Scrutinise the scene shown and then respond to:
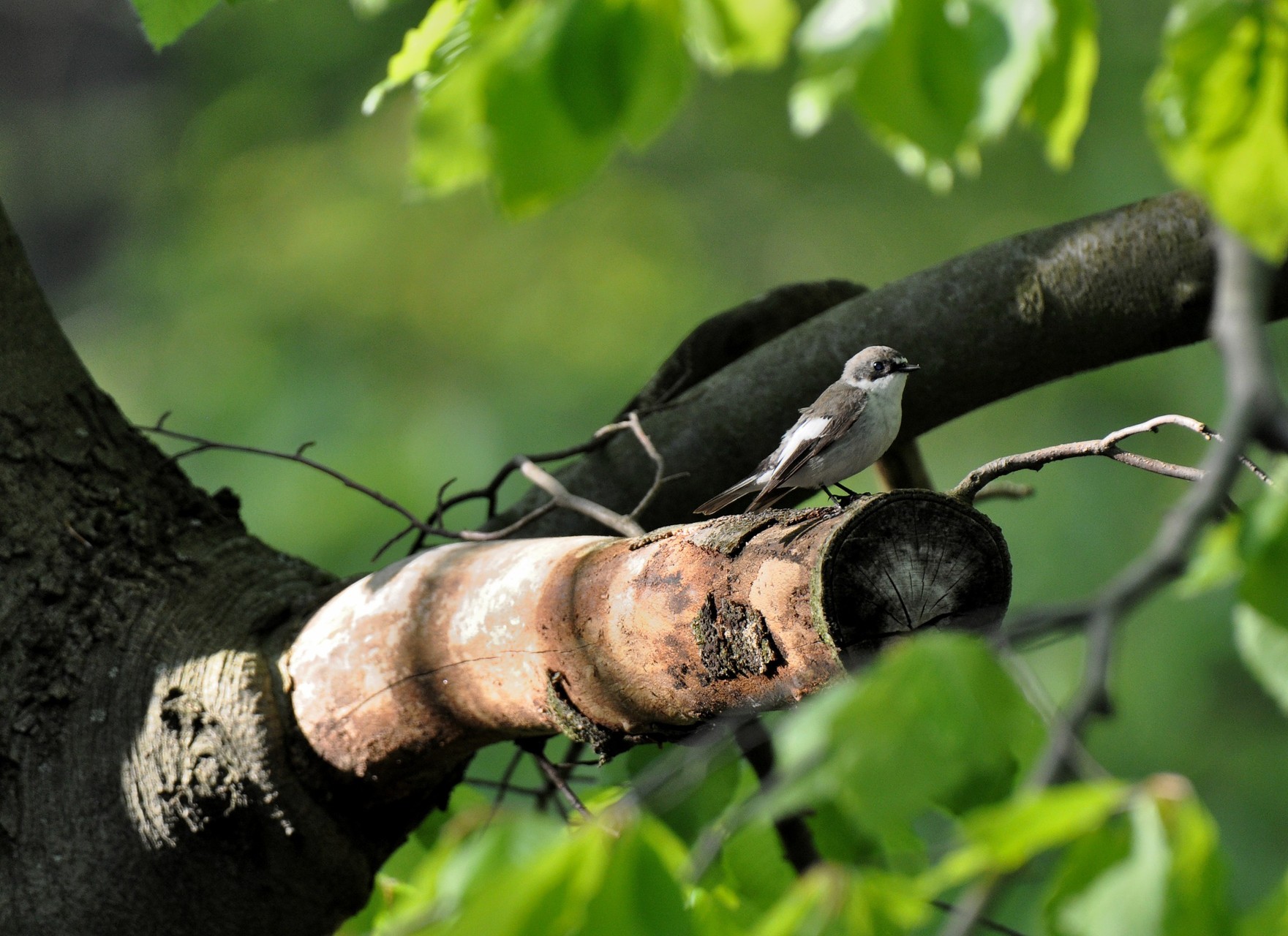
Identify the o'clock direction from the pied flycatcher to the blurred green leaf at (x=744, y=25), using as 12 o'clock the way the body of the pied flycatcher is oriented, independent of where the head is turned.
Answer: The blurred green leaf is roughly at 3 o'clock from the pied flycatcher.

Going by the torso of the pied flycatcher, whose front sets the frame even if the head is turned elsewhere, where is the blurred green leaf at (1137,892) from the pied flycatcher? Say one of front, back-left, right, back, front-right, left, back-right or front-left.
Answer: right

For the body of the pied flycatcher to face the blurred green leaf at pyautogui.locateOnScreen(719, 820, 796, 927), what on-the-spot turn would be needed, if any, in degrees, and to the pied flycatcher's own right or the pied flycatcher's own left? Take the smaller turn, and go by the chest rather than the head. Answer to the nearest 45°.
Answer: approximately 135° to the pied flycatcher's own right

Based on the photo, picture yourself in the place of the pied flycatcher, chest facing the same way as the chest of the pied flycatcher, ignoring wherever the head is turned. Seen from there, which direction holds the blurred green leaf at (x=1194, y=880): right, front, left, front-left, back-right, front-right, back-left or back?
right

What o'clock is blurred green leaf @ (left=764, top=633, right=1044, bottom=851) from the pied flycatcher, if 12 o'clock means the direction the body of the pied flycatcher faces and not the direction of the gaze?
The blurred green leaf is roughly at 3 o'clock from the pied flycatcher.

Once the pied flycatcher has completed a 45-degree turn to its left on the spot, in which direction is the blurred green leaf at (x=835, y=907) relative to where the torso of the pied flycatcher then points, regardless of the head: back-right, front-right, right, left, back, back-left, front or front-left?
back-right

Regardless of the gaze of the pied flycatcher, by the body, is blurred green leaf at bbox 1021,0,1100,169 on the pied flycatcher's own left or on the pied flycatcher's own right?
on the pied flycatcher's own right

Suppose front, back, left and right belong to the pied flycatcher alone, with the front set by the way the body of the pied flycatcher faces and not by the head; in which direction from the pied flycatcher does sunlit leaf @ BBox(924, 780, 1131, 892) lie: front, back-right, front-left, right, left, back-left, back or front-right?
right

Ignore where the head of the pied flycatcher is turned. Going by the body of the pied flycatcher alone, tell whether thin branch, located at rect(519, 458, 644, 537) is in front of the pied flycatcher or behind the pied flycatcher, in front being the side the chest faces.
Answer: behind

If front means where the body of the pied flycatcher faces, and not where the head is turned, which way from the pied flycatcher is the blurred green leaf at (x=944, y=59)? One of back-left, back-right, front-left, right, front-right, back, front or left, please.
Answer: right

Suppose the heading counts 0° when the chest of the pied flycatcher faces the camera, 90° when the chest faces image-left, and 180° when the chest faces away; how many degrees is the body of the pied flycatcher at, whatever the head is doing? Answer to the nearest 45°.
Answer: approximately 270°

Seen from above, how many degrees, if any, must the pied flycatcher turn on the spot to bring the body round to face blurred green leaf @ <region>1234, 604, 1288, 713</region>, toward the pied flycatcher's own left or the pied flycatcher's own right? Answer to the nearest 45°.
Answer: approximately 90° to the pied flycatcher's own right
